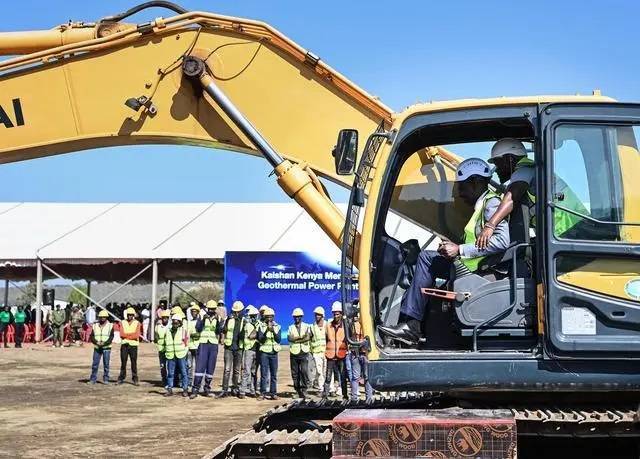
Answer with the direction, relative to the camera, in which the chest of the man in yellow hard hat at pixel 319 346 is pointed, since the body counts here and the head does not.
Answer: toward the camera

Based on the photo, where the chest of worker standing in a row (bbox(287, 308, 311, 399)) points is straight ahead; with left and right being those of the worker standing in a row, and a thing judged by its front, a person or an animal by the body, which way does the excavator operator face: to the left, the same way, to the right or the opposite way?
to the right

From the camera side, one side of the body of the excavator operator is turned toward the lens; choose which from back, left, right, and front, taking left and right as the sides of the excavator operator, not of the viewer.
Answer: left

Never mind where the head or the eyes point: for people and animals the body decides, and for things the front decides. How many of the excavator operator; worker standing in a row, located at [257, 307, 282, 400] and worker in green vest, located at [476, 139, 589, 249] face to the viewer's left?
2

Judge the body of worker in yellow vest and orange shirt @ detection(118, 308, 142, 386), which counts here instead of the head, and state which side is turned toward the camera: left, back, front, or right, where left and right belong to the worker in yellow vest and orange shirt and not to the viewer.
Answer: front

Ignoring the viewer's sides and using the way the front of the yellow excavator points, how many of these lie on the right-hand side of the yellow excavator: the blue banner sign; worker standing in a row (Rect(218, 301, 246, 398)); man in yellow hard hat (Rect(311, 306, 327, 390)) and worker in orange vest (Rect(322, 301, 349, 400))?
4

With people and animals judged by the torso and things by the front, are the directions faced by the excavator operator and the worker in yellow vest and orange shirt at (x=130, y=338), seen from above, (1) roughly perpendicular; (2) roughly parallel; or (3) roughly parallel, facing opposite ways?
roughly perpendicular

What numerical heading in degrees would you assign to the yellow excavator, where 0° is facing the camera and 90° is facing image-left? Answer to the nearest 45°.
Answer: approximately 90°

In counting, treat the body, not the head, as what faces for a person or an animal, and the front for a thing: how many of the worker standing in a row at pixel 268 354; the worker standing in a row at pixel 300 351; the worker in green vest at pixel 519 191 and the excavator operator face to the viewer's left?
2

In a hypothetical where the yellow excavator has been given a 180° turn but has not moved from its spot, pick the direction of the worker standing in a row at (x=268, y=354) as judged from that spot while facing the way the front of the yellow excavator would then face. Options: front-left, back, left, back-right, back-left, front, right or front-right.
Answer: left

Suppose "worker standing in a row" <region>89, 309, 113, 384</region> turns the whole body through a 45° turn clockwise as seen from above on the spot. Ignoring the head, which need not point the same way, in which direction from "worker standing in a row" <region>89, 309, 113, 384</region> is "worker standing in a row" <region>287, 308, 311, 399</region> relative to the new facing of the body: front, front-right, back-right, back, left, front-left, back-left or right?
left

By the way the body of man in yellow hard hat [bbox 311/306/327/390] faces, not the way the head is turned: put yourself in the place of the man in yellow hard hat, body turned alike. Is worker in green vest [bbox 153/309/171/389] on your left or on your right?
on your right

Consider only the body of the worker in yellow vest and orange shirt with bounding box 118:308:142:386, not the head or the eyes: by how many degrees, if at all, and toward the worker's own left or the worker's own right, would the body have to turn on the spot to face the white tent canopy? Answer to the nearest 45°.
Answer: approximately 180°

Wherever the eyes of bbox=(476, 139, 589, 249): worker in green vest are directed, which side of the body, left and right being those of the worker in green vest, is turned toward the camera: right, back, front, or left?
left

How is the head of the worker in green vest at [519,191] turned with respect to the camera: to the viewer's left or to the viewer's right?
to the viewer's left
